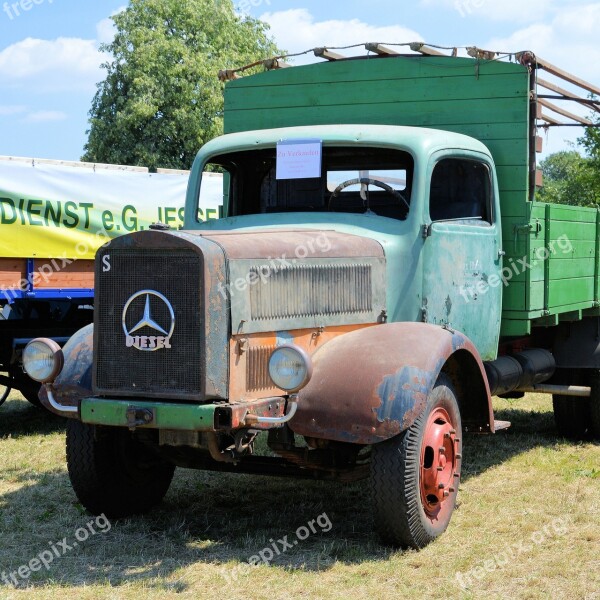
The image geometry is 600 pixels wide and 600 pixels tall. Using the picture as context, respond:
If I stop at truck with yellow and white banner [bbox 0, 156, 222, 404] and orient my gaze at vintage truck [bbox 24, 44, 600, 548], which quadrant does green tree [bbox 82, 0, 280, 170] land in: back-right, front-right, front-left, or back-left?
back-left

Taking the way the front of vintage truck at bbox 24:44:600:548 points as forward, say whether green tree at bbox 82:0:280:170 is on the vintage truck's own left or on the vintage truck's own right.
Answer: on the vintage truck's own right

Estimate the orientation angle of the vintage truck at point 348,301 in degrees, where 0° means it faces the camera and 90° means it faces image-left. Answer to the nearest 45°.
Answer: approximately 45°

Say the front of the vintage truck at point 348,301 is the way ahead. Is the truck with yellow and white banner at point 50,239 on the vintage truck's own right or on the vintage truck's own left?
on the vintage truck's own right

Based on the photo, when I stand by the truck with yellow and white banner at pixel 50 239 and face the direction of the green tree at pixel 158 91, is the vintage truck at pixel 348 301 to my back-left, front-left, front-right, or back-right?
back-right
